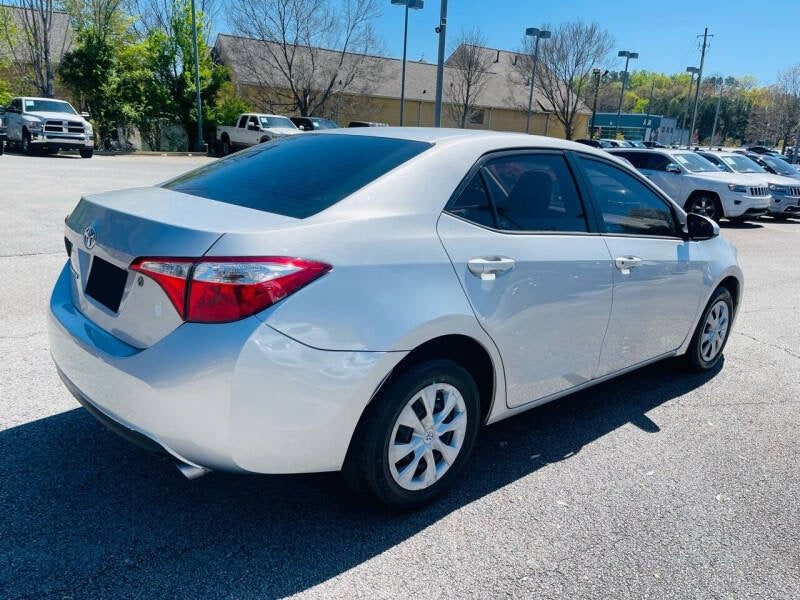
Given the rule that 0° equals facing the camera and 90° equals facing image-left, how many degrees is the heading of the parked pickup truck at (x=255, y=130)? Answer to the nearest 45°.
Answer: approximately 315°

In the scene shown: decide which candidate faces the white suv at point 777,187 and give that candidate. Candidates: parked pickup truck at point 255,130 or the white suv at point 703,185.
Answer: the parked pickup truck

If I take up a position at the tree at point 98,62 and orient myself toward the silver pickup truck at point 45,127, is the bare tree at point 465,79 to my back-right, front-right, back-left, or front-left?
back-left

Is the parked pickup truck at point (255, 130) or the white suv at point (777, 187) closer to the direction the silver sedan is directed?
the white suv

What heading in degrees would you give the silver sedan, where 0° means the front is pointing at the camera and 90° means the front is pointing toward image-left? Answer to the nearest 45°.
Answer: approximately 225°

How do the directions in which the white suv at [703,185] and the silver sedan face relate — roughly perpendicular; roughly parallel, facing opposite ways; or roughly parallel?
roughly perpendicular

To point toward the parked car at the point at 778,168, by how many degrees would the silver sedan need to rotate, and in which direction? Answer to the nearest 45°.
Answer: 0° — it already faces it

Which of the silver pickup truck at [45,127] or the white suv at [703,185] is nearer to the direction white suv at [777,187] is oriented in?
the white suv

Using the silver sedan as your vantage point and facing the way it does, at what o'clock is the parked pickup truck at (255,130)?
The parked pickup truck is roughly at 10 o'clock from the silver sedan.

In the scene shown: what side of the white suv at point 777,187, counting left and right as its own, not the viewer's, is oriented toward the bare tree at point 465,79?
back

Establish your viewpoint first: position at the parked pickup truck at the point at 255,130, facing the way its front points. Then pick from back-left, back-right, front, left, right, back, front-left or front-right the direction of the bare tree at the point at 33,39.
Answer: back
